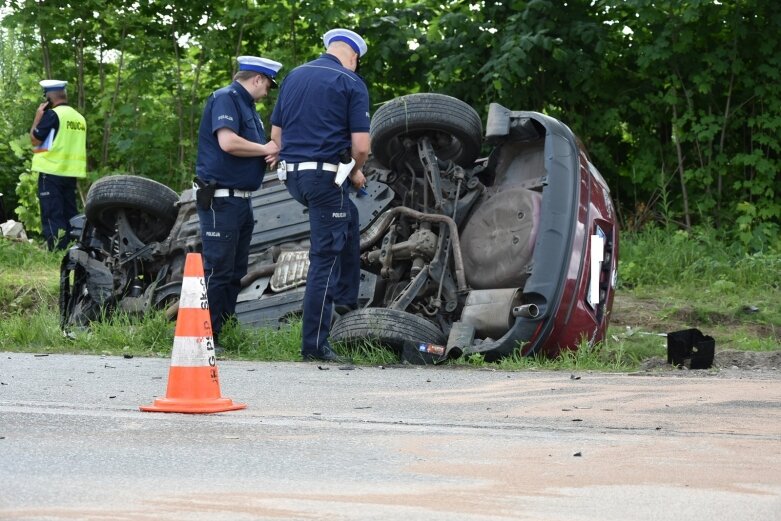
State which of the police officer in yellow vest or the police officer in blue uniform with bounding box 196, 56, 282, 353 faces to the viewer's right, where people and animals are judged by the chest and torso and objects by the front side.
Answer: the police officer in blue uniform

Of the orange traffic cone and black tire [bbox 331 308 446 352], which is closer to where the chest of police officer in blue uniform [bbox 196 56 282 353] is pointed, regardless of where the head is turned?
the black tire

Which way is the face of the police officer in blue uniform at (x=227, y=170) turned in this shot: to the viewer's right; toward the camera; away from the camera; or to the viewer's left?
to the viewer's right

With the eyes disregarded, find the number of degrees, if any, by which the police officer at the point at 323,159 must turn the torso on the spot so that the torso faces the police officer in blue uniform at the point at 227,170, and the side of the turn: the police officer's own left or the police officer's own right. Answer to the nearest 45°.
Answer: approximately 90° to the police officer's own left

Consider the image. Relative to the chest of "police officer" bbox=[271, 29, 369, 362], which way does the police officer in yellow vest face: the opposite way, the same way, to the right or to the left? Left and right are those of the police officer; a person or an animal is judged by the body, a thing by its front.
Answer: to the left

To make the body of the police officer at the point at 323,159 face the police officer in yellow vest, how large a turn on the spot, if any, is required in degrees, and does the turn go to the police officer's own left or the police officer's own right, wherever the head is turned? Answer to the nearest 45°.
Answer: approximately 90° to the police officer's own left

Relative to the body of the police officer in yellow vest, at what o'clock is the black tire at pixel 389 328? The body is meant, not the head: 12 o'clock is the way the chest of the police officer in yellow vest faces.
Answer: The black tire is roughly at 7 o'clock from the police officer in yellow vest.

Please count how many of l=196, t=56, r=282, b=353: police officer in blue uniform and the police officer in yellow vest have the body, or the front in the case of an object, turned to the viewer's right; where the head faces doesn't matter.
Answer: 1

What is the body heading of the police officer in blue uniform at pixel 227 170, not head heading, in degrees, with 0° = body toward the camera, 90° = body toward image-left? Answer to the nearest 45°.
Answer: approximately 270°

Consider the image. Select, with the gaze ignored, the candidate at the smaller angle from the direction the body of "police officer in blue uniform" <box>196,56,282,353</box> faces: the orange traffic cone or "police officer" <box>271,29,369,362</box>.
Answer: the police officer
